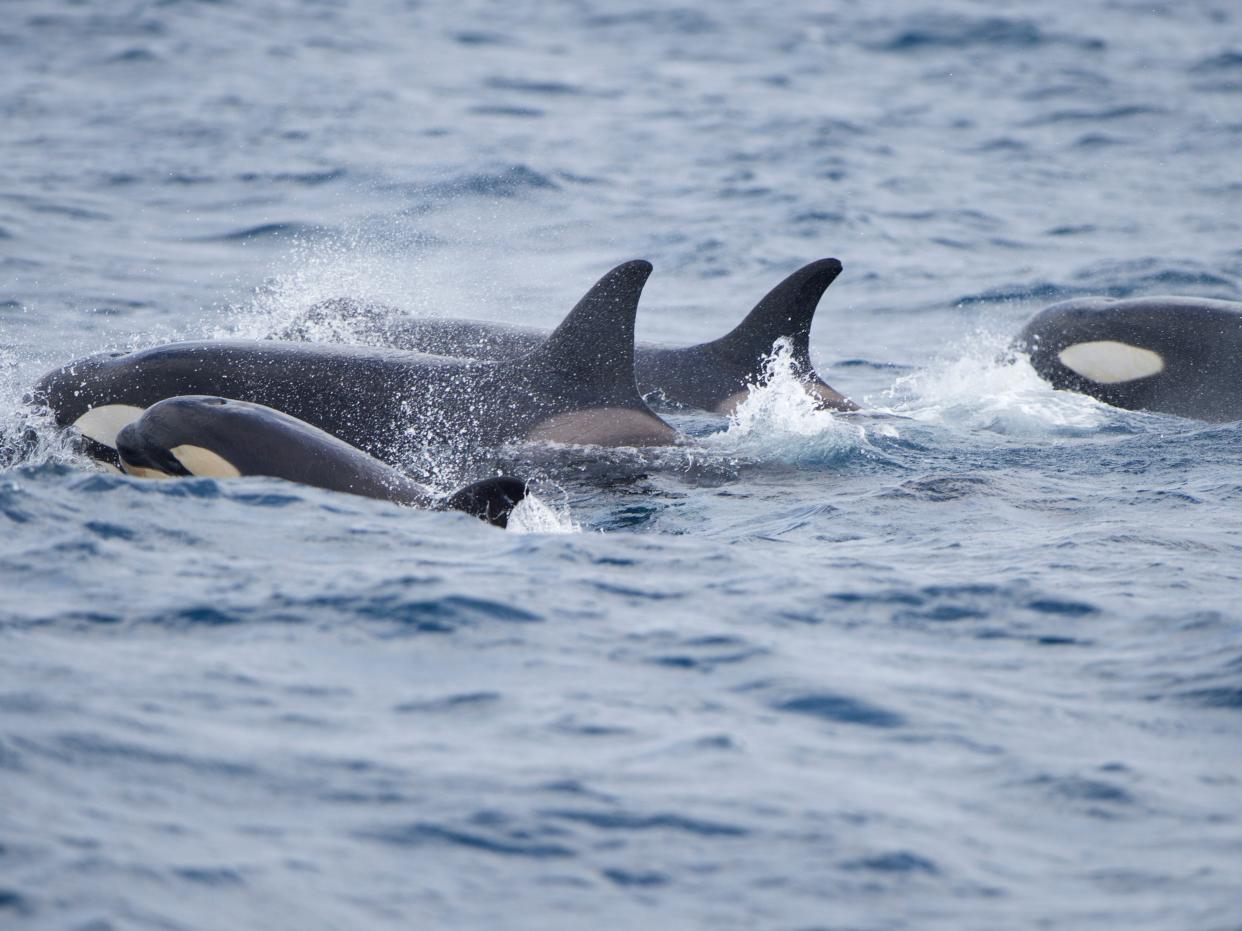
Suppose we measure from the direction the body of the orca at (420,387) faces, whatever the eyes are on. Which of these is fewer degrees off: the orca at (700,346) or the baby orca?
the baby orca

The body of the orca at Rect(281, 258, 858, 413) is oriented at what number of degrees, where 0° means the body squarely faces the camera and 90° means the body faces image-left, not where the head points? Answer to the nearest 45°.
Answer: approximately 90°

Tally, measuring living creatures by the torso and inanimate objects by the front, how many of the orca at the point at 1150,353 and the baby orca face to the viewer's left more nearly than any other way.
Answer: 2

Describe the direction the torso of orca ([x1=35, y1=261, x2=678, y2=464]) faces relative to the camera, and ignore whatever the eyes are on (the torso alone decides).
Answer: to the viewer's left

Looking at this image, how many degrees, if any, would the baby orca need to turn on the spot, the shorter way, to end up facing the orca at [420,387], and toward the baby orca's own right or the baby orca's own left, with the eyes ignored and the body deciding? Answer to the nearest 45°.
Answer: approximately 135° to the baby orca's own right

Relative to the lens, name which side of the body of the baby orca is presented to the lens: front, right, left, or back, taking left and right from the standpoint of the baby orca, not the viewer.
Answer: left

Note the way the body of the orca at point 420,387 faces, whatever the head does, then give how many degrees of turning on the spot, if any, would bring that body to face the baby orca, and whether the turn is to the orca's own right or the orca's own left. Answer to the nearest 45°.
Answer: approximately 45° to the orca's own left

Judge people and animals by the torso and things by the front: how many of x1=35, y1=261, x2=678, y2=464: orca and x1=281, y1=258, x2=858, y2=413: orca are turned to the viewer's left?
2

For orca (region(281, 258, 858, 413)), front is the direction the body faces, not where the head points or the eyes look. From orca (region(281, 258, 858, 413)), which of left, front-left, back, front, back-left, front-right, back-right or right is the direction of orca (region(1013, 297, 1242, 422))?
back

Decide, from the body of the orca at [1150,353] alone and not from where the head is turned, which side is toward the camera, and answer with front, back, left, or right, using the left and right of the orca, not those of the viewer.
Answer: left

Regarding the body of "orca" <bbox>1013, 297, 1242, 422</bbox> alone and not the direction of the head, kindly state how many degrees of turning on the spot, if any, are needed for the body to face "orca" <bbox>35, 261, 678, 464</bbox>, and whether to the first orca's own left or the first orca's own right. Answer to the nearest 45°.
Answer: approximately 45° to the first orca's own left
